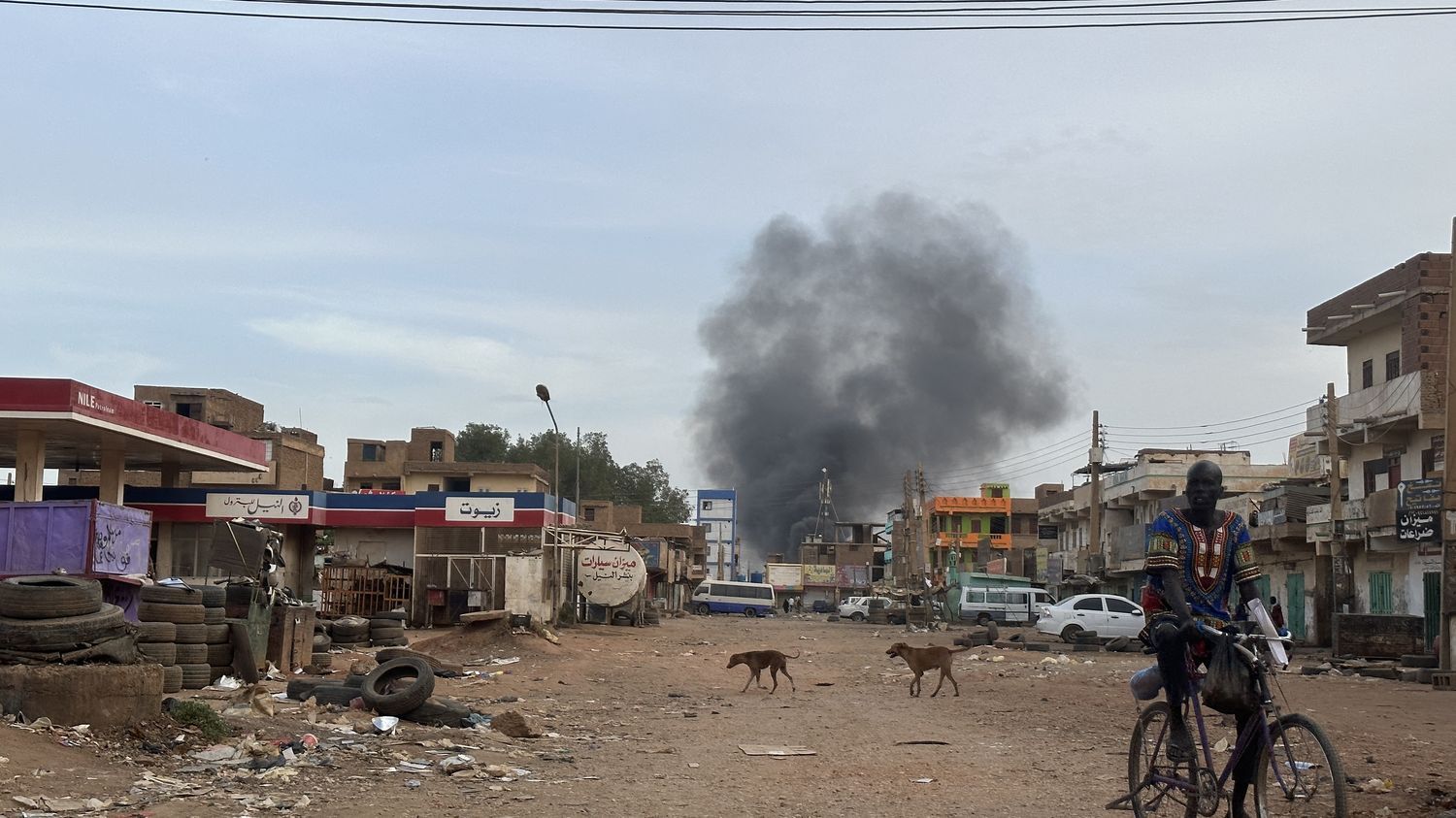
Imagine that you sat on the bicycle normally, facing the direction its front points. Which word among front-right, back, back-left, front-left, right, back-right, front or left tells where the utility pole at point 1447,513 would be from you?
back-left

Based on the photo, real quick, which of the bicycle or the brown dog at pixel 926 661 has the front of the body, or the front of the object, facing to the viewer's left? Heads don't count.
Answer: the brown dog

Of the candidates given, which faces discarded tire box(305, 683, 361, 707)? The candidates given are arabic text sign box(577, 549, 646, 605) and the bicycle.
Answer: the arabic text sign

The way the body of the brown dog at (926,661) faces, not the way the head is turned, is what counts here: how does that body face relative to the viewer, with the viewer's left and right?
facing to the left of the viewer

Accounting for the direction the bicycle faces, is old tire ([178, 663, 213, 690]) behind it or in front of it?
behind

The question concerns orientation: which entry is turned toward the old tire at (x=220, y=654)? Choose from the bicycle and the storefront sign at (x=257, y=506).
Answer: the storefront sign

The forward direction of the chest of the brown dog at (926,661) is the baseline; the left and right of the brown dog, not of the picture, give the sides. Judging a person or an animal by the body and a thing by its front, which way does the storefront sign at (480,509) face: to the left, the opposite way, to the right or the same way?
to the left

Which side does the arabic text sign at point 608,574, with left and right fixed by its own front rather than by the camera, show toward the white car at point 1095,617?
left

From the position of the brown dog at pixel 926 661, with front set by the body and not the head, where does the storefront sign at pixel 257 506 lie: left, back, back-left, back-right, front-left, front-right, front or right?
front-right

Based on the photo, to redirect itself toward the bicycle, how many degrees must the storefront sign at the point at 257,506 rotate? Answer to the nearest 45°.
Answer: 0° — it already faces it

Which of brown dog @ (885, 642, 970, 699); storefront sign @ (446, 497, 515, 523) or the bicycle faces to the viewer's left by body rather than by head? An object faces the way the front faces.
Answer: the brown dog

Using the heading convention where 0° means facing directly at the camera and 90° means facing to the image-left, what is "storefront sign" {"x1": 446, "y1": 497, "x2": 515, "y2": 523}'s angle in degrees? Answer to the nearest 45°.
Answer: approximately 0°

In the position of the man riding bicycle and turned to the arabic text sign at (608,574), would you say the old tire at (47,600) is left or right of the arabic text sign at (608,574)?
left

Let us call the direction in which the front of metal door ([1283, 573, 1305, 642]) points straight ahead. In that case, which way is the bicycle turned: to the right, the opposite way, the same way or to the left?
to the left
